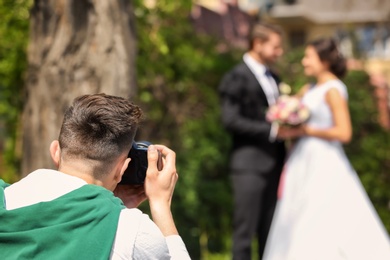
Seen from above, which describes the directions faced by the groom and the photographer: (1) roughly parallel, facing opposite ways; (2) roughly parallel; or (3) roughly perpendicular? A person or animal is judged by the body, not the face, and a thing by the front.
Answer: roughly perpendicular

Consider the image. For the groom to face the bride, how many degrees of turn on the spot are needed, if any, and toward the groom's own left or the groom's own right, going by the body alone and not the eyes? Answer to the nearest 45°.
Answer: approximately 45° to the groom's own left

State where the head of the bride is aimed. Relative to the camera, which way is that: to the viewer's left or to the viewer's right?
to the viewer's left

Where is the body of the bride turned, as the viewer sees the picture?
to the viewer's left

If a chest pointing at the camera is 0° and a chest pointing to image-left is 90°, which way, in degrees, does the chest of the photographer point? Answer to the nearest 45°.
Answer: approximately 225°

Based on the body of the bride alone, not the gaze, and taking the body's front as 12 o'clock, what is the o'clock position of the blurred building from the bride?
The blurred building is roughly at 3 o'clock from the bride.

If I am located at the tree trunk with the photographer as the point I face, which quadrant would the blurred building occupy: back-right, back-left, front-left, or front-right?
back-left

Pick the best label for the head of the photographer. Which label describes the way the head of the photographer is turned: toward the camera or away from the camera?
away from the camera

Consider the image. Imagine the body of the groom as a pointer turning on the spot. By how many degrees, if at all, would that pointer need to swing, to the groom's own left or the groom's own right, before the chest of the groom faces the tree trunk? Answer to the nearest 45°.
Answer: approximately 90° to the groom's own right

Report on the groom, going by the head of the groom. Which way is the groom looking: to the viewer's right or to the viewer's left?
to the viewer's right

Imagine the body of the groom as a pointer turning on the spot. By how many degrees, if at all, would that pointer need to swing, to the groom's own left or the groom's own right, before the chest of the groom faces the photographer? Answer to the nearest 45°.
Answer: approximately 45° to the groom's own right

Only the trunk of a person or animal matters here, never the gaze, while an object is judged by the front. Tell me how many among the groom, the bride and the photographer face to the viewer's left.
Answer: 1

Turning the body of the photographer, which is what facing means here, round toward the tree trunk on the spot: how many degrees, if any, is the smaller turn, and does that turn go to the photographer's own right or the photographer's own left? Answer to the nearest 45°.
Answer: approximately 45° to the photographer's own left
